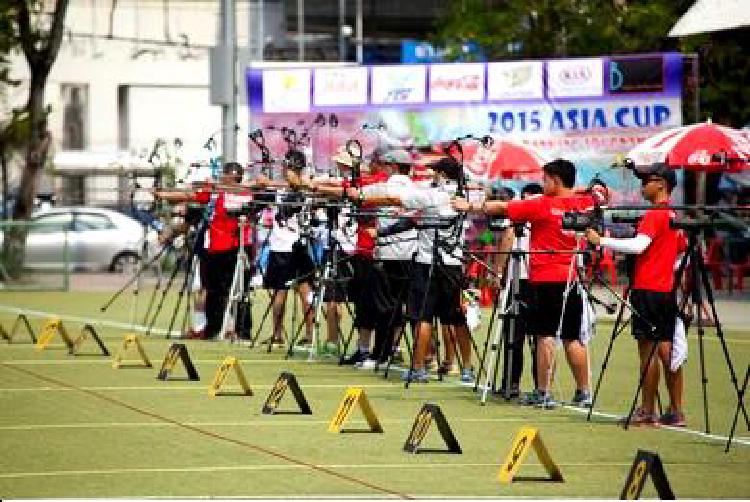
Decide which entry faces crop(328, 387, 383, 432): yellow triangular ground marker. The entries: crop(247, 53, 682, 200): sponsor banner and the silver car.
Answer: the sponsor banner

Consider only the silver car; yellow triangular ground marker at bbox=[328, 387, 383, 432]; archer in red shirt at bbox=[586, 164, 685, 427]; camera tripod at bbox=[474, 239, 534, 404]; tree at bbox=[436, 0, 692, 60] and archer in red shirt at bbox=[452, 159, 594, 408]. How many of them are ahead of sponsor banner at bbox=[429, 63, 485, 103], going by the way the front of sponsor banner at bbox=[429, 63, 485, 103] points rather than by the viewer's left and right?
4

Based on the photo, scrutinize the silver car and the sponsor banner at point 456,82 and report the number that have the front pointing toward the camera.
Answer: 1

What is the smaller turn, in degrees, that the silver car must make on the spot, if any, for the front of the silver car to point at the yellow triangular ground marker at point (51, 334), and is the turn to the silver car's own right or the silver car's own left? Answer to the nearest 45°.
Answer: approximately 90° to the silver car's own left

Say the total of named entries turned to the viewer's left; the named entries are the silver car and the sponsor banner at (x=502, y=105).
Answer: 1

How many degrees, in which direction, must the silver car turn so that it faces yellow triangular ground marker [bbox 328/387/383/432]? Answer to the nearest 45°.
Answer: approximately 90° to its left

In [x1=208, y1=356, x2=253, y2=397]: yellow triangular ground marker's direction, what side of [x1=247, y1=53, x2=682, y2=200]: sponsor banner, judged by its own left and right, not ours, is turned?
front

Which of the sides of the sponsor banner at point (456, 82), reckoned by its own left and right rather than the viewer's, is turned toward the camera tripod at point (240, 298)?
front

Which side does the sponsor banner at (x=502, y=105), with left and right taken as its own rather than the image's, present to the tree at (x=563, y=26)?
back

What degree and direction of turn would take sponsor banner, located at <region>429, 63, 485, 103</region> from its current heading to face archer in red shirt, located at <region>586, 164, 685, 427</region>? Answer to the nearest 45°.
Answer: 0° — it already faces them

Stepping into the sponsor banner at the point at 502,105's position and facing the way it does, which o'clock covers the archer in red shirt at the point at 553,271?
The archer in red shirt is roughly at 12 o'clock from the sponsor banner.

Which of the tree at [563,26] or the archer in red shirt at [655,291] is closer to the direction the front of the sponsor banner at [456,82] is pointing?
the archer in red shirt

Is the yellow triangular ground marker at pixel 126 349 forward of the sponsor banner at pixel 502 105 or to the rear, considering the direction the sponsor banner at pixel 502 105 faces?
forward

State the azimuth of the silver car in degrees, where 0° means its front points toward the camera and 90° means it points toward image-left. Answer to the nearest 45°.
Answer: approximately 90°

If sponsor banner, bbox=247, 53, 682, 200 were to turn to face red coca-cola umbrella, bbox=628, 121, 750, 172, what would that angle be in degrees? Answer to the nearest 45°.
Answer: approximately 45° to its left
